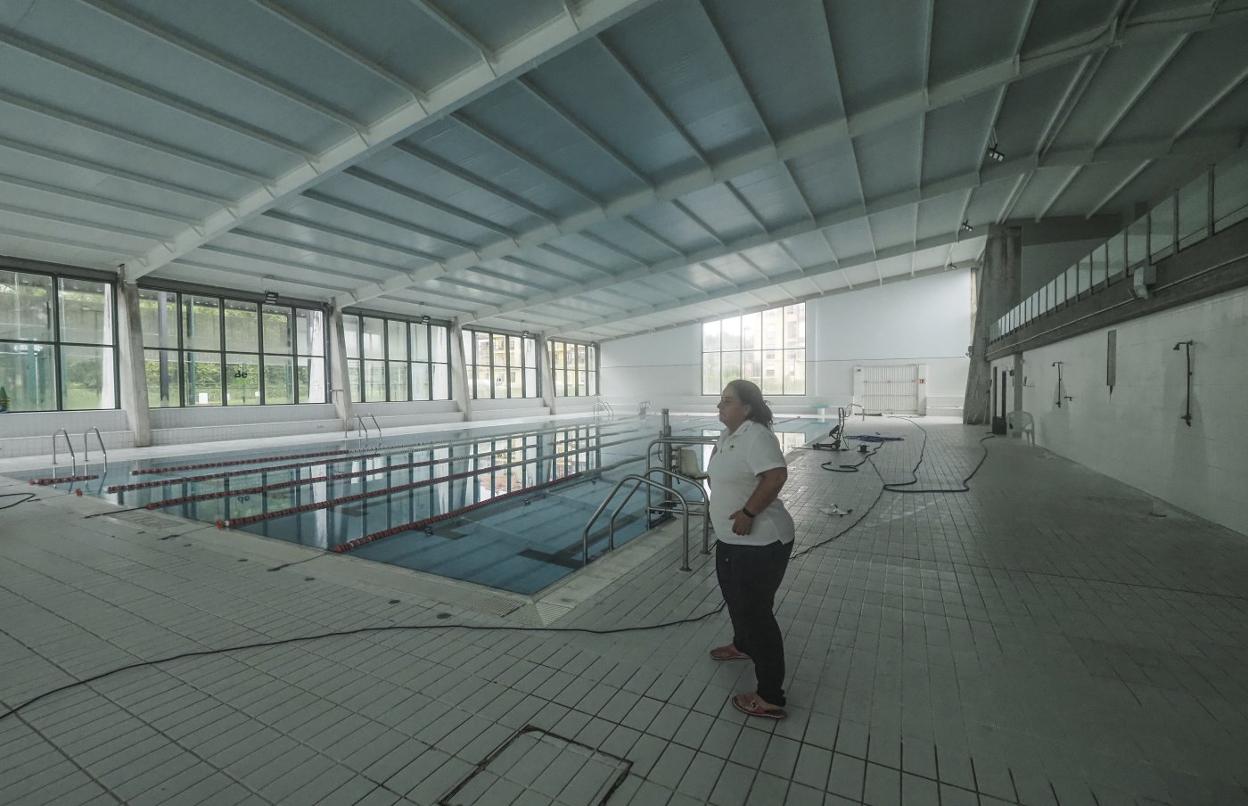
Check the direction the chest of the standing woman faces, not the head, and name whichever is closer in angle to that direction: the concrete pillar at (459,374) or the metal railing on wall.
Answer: the concrete pillar

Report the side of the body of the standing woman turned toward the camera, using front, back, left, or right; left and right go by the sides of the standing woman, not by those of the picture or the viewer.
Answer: left

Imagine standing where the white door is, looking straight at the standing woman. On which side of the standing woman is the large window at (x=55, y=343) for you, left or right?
right

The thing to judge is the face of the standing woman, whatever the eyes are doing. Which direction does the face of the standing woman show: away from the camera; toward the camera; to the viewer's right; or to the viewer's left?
to the viewer's left

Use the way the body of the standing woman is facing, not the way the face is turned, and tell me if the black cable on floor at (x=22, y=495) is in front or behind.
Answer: in front

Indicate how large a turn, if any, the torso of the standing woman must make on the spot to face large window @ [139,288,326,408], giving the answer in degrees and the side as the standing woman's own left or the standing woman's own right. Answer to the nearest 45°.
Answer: approximately 45° to the standing woman's own right

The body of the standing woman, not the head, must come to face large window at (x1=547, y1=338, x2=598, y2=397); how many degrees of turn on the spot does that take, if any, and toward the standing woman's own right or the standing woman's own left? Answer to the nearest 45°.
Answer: approximately 90° to the standing woman's own right

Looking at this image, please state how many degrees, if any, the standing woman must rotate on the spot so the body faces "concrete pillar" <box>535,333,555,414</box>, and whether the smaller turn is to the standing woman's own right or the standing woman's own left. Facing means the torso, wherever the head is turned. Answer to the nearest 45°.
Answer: approximately 45° to the standing woman's own right

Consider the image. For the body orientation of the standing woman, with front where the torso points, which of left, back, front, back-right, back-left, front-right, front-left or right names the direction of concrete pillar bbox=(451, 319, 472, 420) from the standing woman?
front-right

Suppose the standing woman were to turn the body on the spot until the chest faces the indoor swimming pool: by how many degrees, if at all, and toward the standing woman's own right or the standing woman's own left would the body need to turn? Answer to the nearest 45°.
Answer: approximately 45° to the standing woman's own right

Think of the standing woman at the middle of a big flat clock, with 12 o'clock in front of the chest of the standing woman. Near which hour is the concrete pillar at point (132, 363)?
The concrete pillar is roughly at 1 o'clock from the standing woman.

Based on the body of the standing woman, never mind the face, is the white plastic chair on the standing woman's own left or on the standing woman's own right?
on the standing woman's own right

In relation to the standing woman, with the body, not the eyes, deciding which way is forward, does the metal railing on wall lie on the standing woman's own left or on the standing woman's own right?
on the standing woman's own right

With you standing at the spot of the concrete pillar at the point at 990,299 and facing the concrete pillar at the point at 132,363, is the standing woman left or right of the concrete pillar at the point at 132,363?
left

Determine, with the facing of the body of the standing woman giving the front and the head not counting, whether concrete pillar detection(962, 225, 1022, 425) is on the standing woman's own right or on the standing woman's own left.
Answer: on the standing woman's own right
